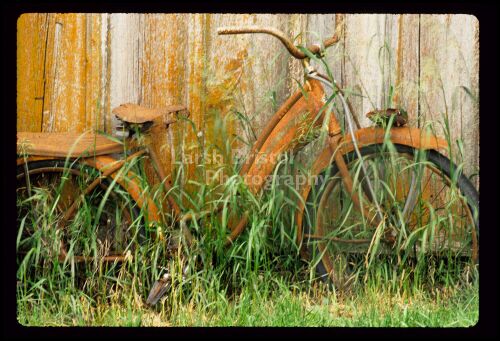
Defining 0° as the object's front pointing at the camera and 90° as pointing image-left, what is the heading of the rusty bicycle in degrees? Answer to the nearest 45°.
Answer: approximately 270°
